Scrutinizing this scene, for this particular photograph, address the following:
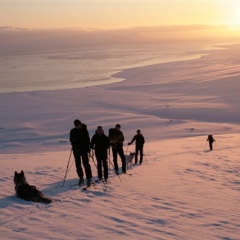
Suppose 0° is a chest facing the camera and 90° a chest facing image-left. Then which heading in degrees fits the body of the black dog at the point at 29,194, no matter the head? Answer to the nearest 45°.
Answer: approximately 135°

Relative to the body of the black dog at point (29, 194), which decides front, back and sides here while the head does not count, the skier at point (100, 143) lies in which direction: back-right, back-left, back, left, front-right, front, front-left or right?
right
